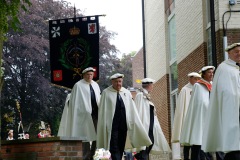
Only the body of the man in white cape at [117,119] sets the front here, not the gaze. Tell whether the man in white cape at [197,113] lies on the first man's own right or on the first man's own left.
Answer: on the first man's own left

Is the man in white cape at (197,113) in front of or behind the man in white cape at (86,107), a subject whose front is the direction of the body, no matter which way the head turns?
in front

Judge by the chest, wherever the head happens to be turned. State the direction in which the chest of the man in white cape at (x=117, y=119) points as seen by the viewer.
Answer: toward the camera

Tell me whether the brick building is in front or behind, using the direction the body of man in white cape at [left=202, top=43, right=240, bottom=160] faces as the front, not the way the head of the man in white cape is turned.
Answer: behind

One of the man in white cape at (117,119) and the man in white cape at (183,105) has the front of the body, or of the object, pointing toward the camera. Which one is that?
the man in white cape at (117,119)

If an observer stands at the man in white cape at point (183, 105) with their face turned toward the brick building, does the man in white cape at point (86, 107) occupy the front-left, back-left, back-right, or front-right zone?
back-left

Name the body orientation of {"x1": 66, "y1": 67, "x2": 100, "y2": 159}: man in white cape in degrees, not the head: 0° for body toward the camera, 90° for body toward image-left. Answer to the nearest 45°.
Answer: approximately 315°

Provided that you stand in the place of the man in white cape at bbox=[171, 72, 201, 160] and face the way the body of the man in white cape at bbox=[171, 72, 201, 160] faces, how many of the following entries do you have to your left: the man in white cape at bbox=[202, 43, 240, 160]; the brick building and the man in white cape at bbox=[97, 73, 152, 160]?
1
